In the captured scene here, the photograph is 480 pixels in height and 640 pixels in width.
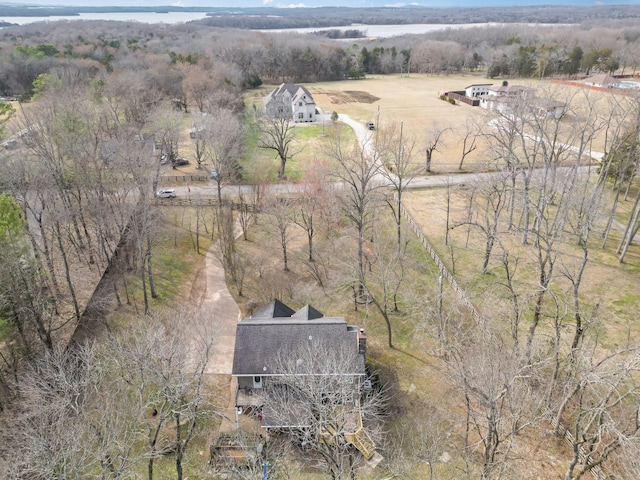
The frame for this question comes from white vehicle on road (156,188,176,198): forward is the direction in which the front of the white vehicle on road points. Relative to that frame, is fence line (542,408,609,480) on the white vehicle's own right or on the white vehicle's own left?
on the white vehicle's own left

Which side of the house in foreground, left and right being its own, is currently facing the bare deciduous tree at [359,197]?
front

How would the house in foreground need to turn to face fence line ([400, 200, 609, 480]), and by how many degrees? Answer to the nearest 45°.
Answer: approximately 45° to its right

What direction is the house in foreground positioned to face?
away from the camera

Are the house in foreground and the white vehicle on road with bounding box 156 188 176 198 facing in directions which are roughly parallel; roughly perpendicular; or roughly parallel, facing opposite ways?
roughly perpendicular

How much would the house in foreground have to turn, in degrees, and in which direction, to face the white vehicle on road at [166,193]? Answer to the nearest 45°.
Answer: approximately 45° to its left

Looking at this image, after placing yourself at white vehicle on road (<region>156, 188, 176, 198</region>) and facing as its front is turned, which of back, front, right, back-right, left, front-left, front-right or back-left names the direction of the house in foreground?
left

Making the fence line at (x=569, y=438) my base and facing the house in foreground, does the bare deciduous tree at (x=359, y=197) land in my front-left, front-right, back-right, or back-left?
front-right

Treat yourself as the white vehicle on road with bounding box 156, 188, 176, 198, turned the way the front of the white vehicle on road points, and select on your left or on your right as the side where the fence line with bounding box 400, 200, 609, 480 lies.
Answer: on your left

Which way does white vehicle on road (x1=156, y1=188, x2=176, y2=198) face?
to the viewer's left

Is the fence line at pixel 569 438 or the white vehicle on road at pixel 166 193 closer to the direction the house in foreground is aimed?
the white vehicle on road

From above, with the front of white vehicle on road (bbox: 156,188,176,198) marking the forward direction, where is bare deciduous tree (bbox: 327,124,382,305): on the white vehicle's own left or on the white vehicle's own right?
on the white vehicle's own left

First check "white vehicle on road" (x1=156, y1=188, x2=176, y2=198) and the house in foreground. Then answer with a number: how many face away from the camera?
1

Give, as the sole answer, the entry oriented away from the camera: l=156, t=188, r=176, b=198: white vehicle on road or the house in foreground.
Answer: the house in foreground

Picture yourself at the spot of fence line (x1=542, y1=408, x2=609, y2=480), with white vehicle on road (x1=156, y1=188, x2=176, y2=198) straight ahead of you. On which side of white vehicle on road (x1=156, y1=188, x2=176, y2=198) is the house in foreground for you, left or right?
left
